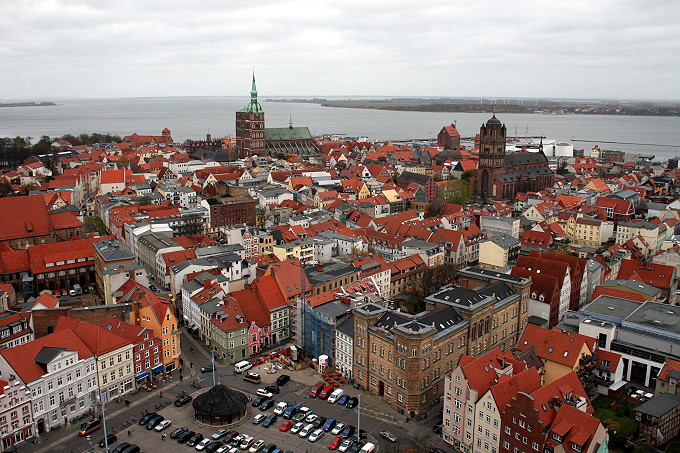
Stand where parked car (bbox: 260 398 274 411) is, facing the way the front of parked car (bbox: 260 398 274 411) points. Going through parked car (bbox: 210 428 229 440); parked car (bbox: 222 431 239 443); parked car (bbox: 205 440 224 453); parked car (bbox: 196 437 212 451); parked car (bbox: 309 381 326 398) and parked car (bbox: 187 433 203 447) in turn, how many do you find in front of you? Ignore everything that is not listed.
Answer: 5

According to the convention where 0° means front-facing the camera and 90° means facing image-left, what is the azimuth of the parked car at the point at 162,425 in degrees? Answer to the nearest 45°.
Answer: approximately 45°

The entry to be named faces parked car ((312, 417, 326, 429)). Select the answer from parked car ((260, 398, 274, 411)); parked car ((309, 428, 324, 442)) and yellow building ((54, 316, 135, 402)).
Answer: the yellow building

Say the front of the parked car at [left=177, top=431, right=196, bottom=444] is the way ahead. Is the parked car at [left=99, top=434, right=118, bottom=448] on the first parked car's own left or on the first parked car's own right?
on the first parked car's own right

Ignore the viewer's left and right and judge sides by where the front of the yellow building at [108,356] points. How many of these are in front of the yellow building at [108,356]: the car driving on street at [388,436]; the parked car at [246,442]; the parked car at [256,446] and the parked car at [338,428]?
4

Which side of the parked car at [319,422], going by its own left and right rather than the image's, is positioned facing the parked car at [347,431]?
left

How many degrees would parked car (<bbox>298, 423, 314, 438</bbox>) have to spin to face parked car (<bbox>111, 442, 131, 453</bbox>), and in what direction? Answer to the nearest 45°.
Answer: approximately 45° to its right

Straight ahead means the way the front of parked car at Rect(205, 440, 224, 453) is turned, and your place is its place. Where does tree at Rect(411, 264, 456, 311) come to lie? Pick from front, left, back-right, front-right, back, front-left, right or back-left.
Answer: back
